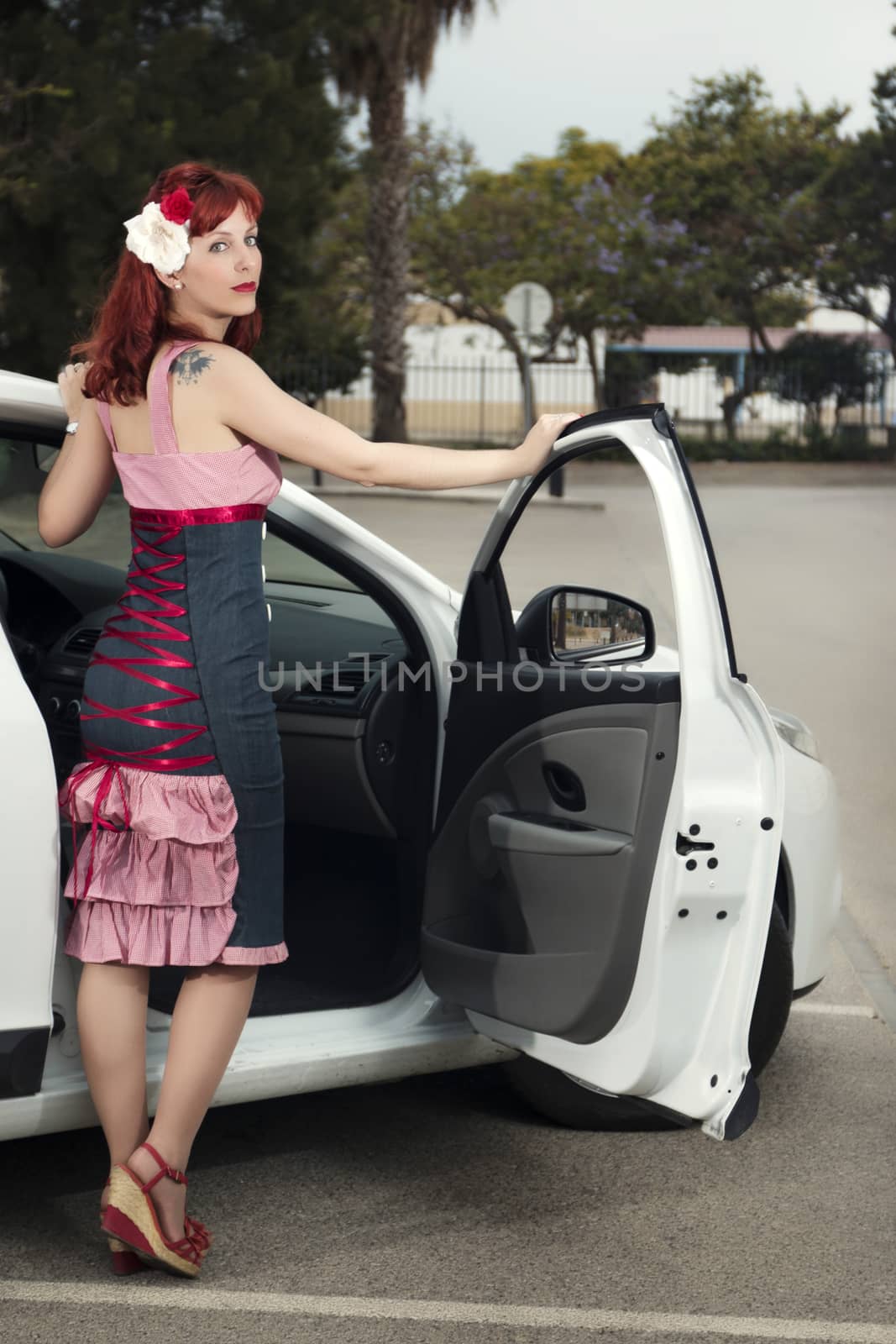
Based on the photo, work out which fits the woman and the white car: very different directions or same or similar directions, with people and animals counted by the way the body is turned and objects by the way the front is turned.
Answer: same or similar directions

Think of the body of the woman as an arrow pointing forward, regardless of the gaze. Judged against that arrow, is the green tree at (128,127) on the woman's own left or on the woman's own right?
on the woman's own left

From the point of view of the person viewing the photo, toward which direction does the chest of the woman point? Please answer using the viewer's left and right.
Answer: facing away from the viewer and to the right of the viewer

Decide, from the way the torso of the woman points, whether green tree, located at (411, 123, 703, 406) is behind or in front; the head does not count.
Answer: in front

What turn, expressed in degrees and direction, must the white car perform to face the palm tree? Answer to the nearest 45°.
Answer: approximately 45° to its left

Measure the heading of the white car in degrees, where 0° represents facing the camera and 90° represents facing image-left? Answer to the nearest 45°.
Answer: approximately 225°

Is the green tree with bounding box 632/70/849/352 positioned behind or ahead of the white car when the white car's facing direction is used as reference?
ahead

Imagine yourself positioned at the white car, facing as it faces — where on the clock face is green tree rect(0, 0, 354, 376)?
The green tree is roughly at 10 o'clock from the white car.
